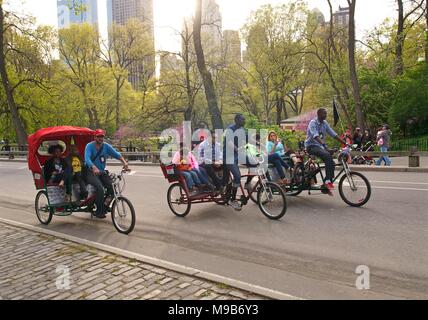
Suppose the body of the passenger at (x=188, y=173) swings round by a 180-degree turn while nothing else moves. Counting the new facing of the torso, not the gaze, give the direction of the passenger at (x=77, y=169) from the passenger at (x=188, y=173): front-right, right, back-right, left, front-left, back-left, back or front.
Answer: front-left

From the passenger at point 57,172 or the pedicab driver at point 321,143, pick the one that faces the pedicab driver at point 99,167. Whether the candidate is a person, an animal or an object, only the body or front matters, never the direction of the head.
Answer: the passenger

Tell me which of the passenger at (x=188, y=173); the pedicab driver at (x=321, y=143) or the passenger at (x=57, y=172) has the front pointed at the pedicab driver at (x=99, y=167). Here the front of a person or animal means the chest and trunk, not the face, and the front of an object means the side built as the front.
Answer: the passenger at (x=57, y=172)

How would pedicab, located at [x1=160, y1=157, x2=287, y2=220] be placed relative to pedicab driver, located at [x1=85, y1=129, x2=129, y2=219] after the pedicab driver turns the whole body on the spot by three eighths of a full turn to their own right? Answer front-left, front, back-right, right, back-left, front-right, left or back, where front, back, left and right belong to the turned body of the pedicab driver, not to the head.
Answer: back

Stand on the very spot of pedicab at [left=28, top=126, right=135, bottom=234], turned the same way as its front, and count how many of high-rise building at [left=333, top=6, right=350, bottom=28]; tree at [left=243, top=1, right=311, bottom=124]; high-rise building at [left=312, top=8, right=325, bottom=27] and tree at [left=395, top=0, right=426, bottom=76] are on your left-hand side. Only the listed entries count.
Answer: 4

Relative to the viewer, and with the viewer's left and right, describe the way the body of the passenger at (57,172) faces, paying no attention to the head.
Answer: facing the viewer and to the right of the viewer

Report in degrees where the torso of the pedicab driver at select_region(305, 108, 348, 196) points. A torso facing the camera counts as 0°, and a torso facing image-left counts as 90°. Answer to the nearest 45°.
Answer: approximately 315°

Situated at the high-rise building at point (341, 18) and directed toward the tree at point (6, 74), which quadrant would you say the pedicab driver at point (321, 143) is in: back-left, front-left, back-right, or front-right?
front-left

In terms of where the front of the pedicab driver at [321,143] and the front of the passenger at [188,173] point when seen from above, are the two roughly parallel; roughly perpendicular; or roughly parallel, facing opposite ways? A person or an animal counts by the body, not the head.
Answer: roughly parallel

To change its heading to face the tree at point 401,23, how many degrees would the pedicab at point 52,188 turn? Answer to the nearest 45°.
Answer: approximately 90° to its left

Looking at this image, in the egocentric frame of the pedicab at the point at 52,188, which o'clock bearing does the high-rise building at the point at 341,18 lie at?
The high-rise building is roughly at 9 o'clock from the pedicab.

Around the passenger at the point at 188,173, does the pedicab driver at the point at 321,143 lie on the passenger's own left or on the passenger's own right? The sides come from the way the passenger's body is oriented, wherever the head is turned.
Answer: on the passenger's own left
